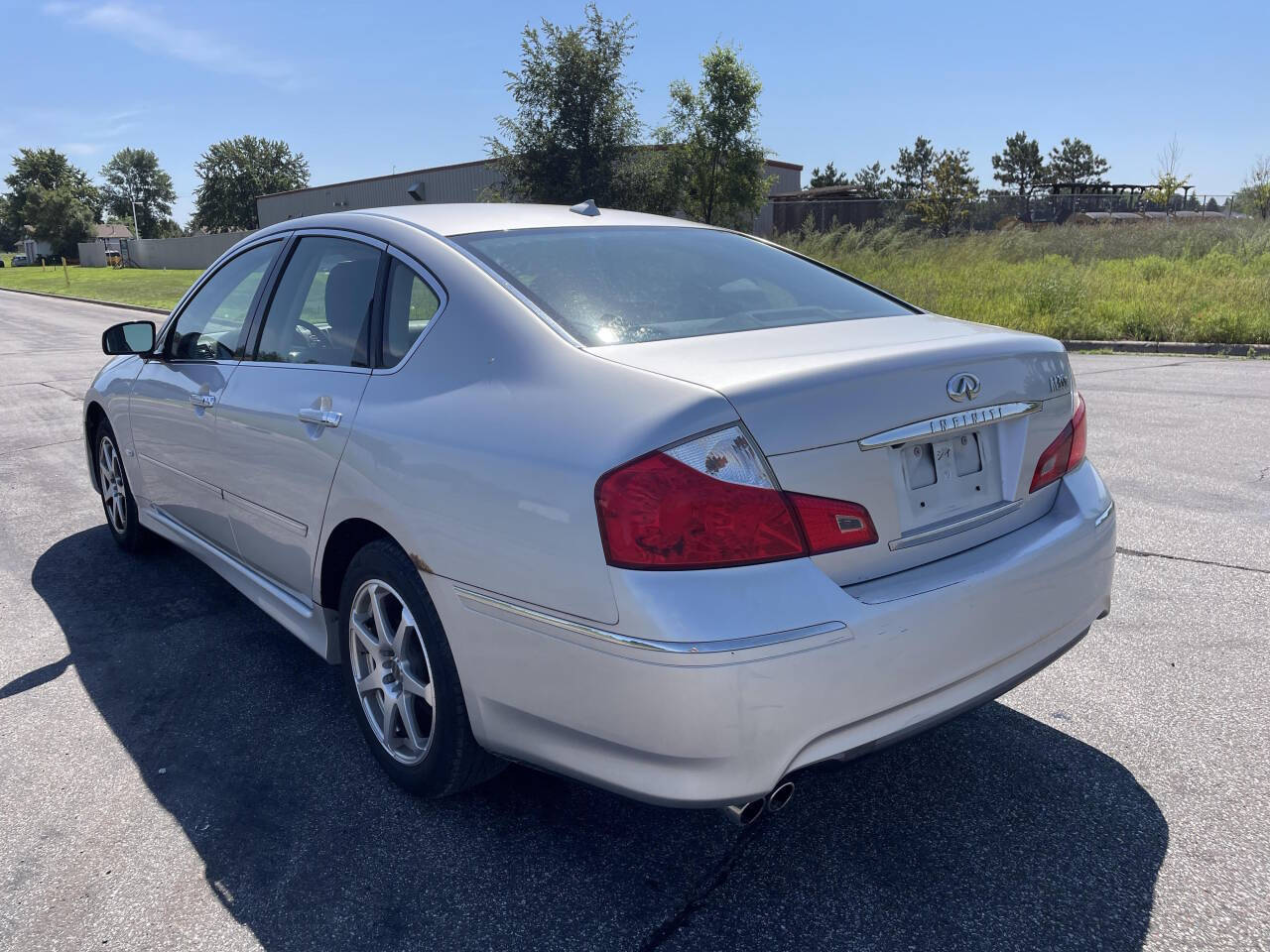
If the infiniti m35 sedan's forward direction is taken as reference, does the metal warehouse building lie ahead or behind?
ahead

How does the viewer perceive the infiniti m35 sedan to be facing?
facing away from the viewer and to the left of the viewer

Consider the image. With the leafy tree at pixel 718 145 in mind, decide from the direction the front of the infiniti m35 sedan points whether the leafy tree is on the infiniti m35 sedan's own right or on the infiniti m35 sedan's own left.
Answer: on the infiniti m35 sedan's own right

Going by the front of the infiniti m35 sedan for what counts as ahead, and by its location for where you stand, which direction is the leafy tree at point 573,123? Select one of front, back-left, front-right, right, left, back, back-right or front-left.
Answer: front-right

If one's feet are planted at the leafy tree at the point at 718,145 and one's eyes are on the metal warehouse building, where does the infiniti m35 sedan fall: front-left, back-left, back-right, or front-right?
back-left

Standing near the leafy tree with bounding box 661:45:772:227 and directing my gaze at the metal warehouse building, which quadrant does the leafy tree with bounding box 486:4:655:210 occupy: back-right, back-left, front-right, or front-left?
front-left
